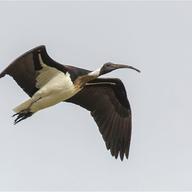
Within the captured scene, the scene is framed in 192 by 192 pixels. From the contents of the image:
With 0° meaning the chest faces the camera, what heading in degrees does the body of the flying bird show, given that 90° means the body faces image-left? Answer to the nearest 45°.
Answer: approximately 270°
